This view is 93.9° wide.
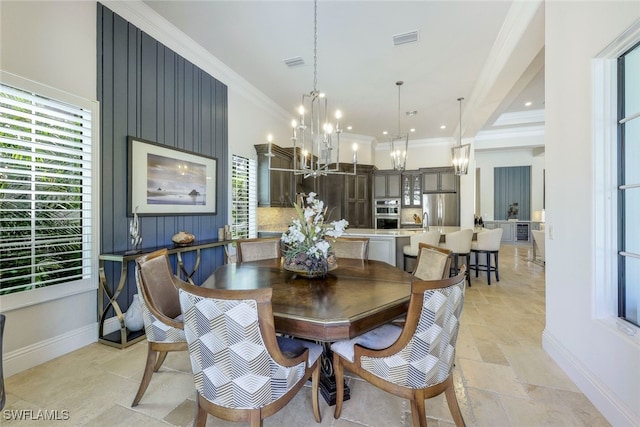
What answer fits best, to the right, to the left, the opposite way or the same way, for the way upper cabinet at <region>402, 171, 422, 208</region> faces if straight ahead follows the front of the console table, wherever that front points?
to the right

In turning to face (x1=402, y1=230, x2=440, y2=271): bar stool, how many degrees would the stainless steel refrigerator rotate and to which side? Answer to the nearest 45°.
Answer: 0° — it already faces it

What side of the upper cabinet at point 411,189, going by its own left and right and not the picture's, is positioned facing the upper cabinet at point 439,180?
left

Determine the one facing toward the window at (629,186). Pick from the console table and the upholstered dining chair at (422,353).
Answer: the console table

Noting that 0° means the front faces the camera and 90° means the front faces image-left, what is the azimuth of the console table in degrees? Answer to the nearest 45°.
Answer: approximately 315°

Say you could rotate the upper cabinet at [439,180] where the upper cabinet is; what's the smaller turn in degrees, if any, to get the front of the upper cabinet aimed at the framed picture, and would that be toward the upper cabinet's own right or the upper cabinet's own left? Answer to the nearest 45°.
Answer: approximately 45° to the upper cabinet's own right

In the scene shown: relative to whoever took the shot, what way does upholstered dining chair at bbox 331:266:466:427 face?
facing away from the viewer and to the left of the viewer

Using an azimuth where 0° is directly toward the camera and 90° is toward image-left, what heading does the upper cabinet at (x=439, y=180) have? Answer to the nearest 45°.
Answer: approximately 0°

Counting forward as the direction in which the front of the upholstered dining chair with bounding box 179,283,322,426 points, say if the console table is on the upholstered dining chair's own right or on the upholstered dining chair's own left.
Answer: on the upholstered dining chair's own left
